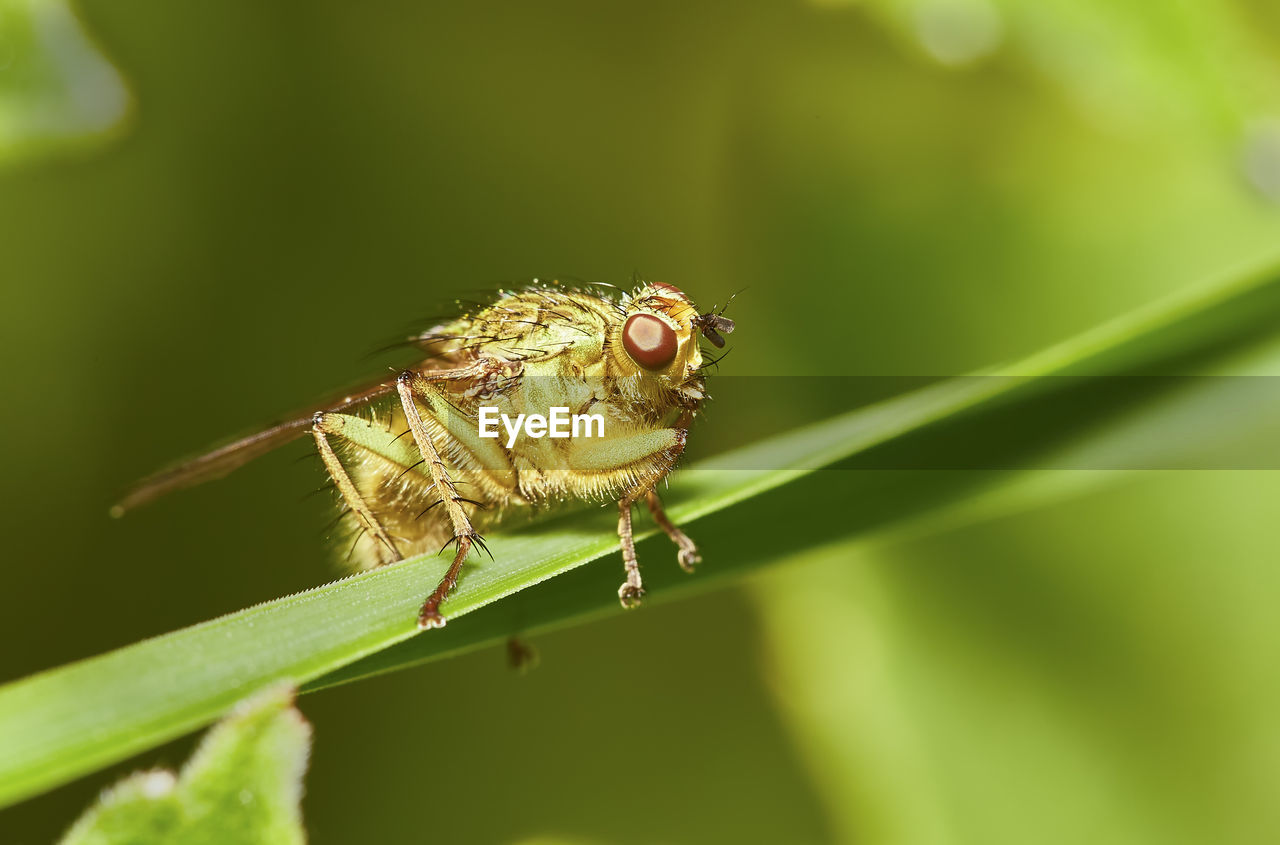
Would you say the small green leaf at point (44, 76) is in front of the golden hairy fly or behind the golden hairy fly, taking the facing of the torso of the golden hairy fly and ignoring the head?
behind

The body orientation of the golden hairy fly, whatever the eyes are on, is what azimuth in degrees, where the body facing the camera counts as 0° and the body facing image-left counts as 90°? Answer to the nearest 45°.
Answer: approximately 270°

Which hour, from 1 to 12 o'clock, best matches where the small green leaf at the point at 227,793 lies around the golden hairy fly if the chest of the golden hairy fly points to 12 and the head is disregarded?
The small green leaf is roughly at 4 o'clock from the golden hairy fly.
